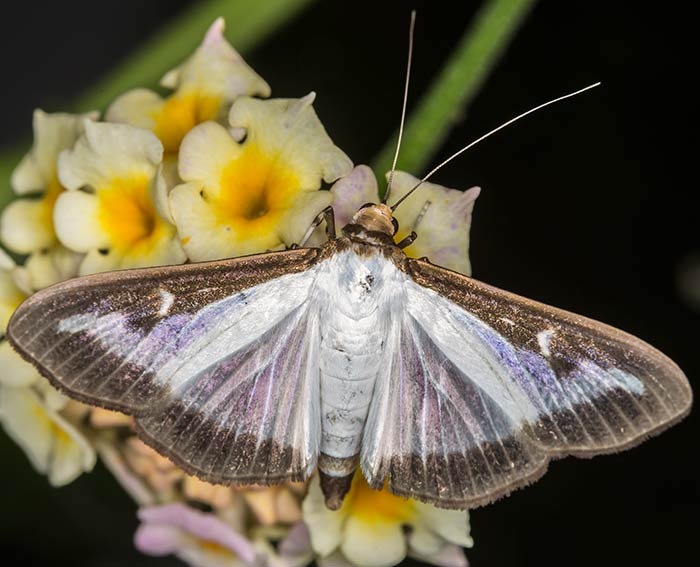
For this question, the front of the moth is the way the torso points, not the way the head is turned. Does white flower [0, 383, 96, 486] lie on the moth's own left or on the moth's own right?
on the moth's own left

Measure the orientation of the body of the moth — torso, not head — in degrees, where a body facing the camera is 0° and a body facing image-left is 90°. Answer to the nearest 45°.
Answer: approximately 180°
